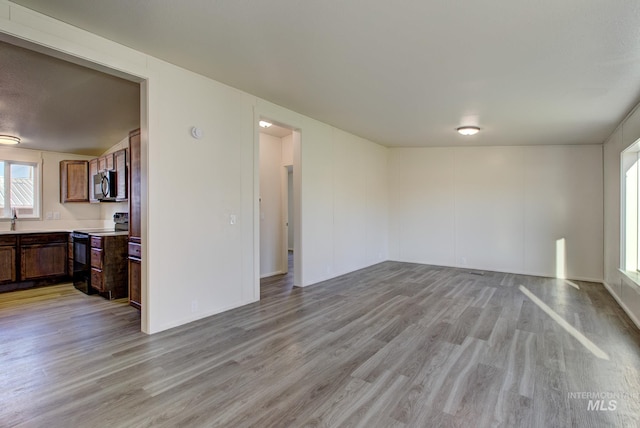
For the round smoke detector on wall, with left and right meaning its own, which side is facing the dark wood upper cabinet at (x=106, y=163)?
back

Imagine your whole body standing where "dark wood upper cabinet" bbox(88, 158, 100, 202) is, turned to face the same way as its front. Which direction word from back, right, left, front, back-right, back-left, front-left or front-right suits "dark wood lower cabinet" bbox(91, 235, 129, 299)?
left

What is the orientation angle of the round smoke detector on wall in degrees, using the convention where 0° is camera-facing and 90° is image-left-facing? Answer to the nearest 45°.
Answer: approximately 315°

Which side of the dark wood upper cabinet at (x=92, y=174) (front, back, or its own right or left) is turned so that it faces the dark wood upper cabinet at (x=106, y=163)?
left

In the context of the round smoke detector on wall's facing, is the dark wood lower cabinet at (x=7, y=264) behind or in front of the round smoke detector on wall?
behind

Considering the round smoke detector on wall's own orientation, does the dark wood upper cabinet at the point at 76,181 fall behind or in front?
behind
